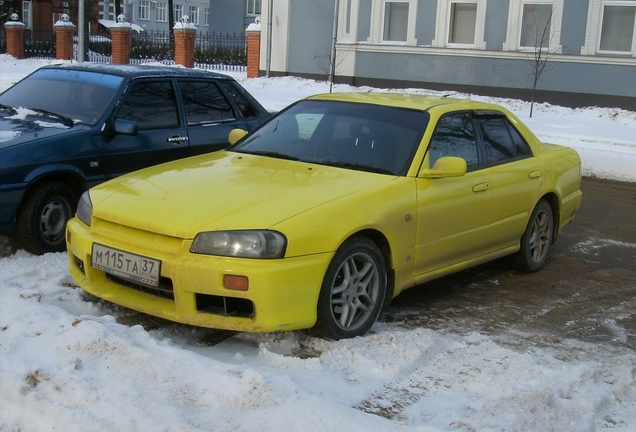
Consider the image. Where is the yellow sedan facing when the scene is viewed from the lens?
facing the viewer and to the left of the viewer

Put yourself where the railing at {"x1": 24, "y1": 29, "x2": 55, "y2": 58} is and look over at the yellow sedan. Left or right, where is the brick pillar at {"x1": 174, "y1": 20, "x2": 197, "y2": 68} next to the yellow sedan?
left

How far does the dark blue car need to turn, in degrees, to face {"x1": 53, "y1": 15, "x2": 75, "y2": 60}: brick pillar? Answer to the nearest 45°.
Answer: approximately 135° to its right

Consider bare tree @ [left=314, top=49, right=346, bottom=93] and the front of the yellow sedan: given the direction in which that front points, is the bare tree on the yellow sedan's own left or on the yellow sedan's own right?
on the yellow sedan's own right

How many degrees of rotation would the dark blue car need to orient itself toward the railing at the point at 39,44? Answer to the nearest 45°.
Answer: approximately 135° to its right

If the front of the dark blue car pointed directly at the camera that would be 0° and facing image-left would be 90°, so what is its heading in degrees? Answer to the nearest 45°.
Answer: approximately 45°

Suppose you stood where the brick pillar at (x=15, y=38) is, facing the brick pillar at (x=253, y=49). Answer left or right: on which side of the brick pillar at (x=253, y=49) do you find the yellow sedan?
right

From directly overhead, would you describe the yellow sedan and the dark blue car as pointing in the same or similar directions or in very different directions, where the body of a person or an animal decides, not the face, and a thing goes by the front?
same or similar directions

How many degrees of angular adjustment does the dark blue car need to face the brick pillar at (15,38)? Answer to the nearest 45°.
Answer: approximately 135° to its right

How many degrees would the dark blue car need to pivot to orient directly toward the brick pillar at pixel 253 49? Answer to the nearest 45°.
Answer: approximately 135° to its right

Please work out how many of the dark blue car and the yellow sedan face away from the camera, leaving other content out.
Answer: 0

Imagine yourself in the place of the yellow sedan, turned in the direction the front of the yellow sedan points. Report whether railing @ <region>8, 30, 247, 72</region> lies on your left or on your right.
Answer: on your right

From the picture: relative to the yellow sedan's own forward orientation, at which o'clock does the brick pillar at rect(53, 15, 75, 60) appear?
The brick pillar is roughly at 4 o'clock from the yellow sedan.

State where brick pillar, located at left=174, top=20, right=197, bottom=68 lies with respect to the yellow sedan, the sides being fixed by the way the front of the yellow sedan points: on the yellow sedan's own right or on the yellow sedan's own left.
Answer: on the yellow sedan's own right
